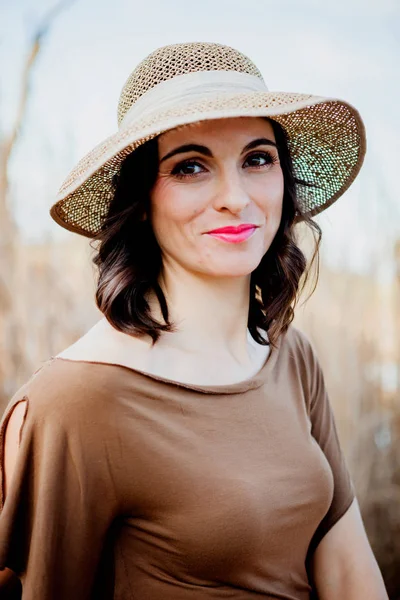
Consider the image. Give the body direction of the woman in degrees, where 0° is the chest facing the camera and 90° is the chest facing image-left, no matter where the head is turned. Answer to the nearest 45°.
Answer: approximately 315°
